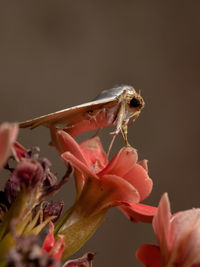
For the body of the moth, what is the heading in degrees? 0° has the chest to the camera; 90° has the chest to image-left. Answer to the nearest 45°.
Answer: approximately 270°
